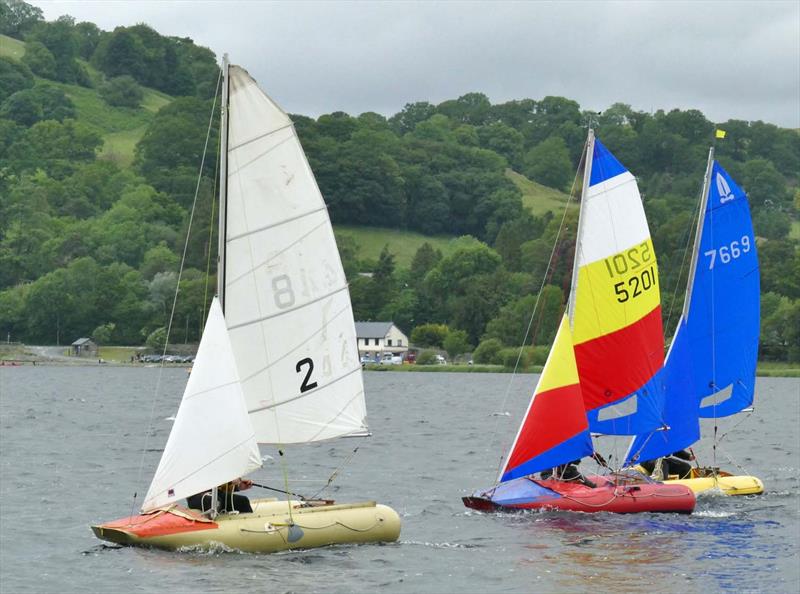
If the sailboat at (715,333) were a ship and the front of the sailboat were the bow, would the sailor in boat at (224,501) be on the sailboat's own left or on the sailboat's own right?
on the sailboat's own left

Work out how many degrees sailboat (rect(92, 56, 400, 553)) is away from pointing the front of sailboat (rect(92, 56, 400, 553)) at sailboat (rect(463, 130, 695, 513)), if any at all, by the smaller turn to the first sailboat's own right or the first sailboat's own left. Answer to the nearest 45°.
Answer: approximately 135° to the first sailboat's own right

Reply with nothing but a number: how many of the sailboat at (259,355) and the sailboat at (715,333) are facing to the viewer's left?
2

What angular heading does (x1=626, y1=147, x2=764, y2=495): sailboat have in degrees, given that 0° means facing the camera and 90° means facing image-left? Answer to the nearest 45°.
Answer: approximately 90°

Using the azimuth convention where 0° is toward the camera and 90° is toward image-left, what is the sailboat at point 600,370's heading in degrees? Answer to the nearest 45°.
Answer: approximately 90°

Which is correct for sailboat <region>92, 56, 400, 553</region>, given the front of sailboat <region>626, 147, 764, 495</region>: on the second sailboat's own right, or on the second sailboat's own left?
on the second sailboat's own left

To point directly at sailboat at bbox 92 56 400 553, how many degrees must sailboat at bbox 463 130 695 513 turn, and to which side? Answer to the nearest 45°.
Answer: approximately 45° to its left

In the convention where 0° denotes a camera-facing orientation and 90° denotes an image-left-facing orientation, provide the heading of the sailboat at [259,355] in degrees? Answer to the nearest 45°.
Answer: approximately 90°
